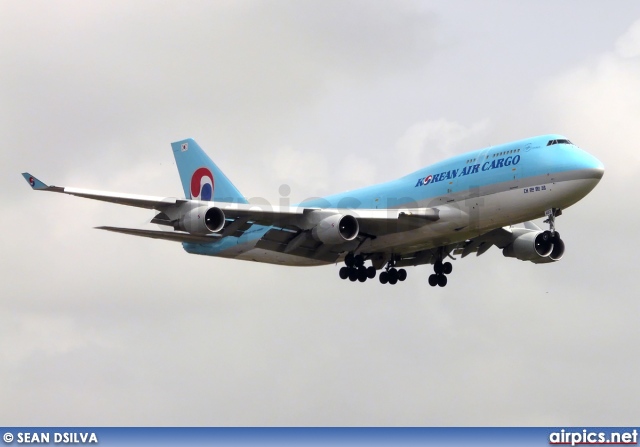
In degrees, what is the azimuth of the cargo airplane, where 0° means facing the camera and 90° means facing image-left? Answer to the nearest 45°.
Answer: approximately 315°
